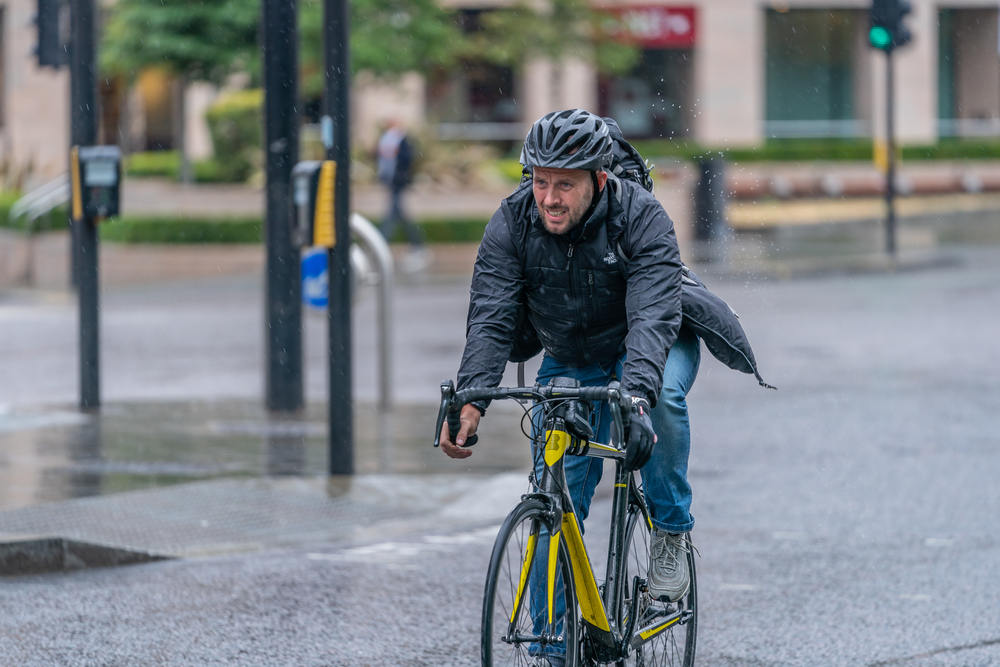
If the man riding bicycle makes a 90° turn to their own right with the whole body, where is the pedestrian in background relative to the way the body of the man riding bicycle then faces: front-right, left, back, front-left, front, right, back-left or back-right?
front-right

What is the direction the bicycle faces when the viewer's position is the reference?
facing the viewer and to the left of the viewer

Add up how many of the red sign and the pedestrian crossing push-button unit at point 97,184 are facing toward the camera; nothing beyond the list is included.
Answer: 2

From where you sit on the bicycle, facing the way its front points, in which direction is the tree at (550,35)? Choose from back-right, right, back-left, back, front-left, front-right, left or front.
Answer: back-right

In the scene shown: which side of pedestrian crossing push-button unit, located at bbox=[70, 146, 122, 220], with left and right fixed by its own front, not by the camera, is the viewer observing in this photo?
front

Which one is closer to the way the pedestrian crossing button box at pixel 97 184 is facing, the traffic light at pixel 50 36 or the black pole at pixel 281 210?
the black pole

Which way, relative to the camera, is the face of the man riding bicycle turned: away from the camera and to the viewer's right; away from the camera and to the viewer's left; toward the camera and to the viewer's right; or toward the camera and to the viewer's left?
toward the camera and to the viewer's left

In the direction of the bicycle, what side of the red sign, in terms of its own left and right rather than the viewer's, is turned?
front
